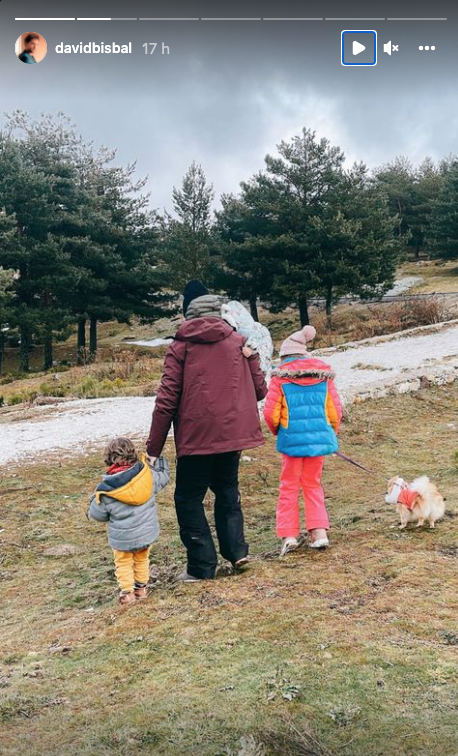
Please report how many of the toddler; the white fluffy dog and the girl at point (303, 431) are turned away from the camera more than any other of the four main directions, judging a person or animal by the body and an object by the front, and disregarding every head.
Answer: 2

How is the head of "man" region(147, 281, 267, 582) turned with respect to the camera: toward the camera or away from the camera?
away from the camera

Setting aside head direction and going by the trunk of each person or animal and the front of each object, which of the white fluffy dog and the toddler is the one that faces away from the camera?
the toddler

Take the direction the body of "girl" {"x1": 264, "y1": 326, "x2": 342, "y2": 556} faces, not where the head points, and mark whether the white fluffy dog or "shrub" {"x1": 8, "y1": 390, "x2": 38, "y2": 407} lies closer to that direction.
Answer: the shrub

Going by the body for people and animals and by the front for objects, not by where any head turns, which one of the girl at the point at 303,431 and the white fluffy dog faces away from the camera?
the girl

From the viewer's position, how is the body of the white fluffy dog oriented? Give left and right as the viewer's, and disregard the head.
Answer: facing to the left of the viewer

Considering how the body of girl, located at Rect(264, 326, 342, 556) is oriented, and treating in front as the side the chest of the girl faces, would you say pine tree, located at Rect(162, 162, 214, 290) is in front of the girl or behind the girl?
in front

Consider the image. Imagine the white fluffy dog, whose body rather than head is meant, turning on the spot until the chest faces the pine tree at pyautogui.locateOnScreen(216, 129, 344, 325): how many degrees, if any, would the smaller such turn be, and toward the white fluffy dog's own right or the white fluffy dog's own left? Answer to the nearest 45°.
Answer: approximately 90° to the white fluffy dog's own right

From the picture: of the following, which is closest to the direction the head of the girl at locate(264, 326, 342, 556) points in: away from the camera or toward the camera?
away from the camera

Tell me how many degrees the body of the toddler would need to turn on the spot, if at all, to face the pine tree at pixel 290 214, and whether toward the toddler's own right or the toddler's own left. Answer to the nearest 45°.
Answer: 0° — they already face it

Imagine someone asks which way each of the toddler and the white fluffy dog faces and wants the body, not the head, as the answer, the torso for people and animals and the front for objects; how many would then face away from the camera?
1

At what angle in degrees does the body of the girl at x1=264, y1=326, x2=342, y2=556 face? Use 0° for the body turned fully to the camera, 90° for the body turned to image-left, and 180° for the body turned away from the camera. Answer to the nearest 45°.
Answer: approximately 180°

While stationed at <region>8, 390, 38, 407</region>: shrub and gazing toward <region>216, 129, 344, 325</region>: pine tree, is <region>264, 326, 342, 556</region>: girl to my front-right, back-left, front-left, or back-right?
back-right

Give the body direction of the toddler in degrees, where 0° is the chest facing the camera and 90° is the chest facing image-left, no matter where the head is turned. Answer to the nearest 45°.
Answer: approximately 180°

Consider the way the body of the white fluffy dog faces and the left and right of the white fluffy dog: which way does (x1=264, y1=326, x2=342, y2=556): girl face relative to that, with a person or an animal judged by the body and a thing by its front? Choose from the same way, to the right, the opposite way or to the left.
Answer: to the right

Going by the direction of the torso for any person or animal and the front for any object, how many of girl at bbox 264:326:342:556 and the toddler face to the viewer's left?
0
